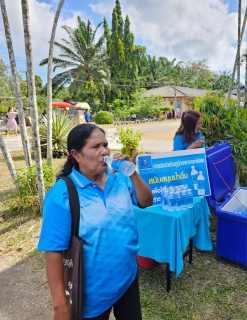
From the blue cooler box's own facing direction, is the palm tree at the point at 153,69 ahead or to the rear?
to the rear

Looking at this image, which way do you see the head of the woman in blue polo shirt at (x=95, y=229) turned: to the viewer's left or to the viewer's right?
to the viewer's right

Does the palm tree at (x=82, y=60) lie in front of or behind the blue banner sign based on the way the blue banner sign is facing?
behind

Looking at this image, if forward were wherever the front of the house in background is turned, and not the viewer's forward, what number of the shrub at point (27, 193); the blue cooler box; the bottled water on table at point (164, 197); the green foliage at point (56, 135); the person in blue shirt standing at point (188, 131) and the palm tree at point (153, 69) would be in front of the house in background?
5
